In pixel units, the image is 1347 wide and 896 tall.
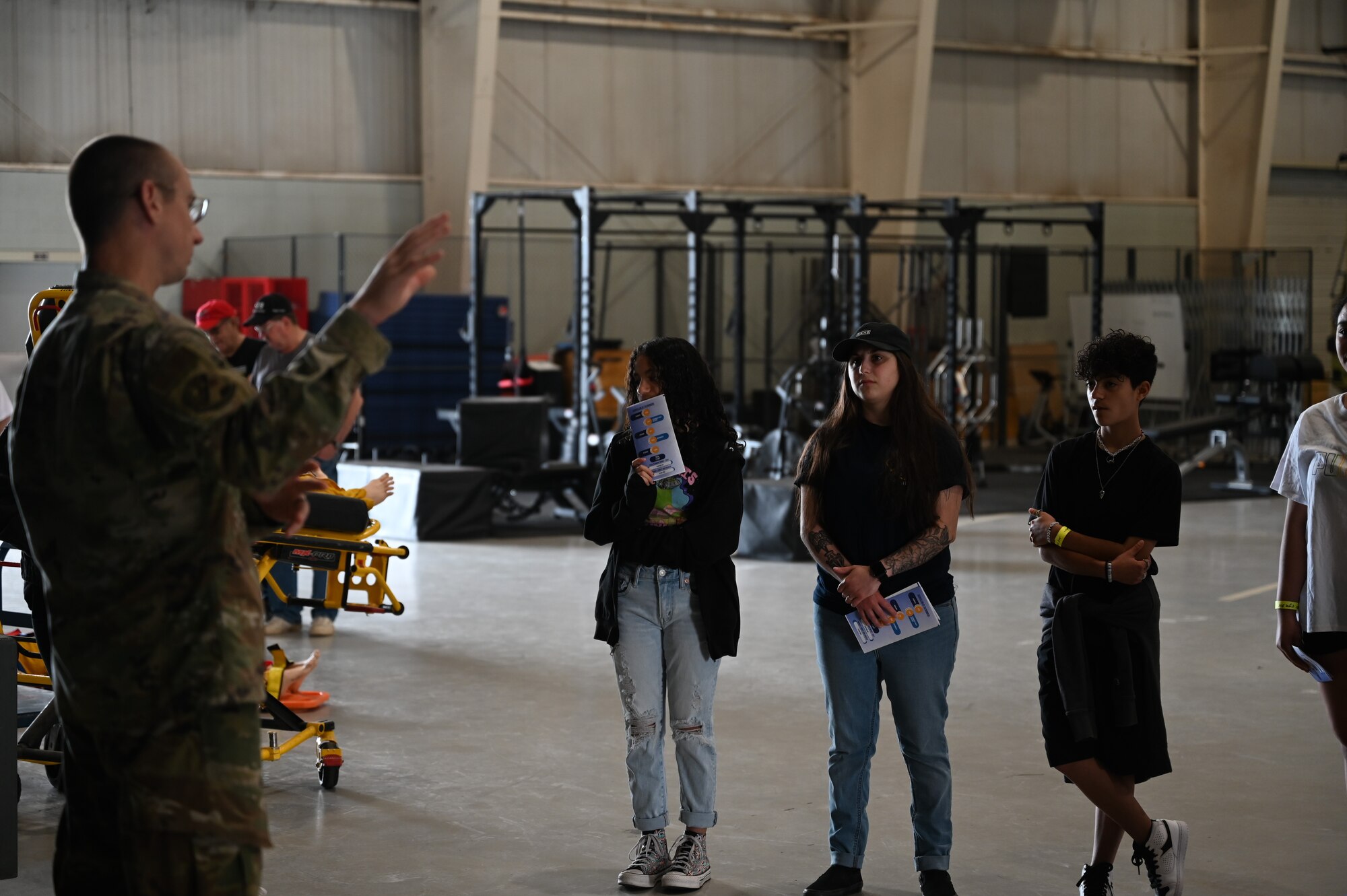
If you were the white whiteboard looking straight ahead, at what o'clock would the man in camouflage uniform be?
The man in camouflage uniform is roughly at 12 o'clock from the white whiteboard.

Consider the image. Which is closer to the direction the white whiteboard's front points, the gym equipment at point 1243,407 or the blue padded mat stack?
the gym equipment

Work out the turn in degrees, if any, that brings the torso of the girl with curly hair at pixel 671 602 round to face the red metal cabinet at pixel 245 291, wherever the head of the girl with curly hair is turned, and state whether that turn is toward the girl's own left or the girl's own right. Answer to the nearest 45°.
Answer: approximately 180°

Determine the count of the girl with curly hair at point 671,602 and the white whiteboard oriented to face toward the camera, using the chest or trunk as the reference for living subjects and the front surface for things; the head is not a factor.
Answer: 2

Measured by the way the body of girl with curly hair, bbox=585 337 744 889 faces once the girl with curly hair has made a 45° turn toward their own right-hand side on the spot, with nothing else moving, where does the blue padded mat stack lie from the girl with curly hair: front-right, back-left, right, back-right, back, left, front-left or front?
back-right

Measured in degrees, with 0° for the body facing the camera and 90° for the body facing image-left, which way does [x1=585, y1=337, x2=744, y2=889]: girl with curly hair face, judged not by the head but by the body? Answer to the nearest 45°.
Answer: approximately 0°
